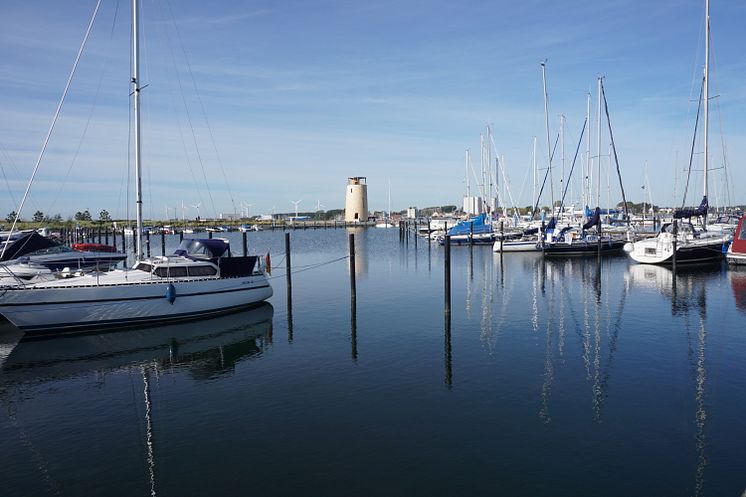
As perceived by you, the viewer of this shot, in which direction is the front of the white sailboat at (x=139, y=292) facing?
facing the viewer and to the left of the viewer
